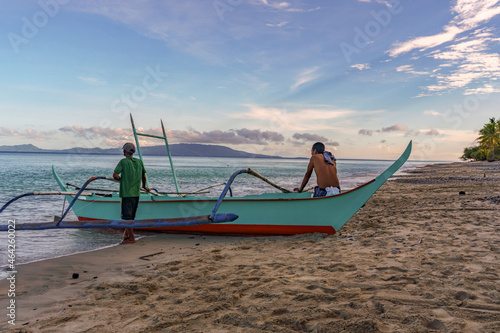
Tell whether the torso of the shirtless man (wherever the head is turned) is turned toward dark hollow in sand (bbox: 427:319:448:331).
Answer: no

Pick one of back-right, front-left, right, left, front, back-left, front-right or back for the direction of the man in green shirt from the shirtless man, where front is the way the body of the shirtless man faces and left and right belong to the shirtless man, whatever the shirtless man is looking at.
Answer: front-left

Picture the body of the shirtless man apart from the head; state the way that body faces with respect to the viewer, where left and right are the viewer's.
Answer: facing away from the viewer and to the left of the viewer

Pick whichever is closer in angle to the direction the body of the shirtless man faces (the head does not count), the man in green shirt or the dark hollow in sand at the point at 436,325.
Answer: the man in green shirt

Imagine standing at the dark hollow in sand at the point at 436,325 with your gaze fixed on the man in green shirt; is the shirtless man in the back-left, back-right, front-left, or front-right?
front-right
